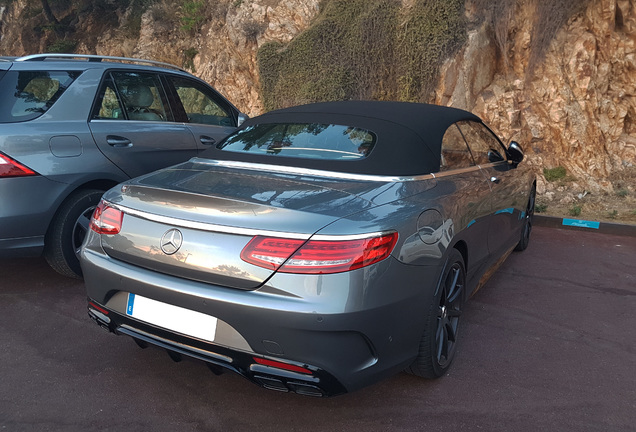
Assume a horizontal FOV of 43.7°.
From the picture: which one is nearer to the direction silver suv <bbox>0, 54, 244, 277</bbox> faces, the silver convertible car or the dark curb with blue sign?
the dark curb with blue sign

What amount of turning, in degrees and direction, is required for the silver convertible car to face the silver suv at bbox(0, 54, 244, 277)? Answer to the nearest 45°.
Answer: approximately 90° to its left

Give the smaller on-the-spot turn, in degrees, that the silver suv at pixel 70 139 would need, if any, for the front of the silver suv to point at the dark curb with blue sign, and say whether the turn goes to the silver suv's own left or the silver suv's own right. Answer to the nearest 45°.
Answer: approximately 45° to the silver suv's own right

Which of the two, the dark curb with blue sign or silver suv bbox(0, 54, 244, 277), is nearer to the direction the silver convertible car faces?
the dark curb with blue sign

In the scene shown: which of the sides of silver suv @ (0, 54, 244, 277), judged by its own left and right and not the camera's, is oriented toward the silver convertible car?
right

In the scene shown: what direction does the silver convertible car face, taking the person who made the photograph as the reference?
facing away from the viewer and to the right of the viewer

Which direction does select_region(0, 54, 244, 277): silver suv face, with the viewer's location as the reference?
facing away from the viewer and to the right of the viewer

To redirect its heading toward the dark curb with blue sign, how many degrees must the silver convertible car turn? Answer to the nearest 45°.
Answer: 0° — it already faces it

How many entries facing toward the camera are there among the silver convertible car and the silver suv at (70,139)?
0
